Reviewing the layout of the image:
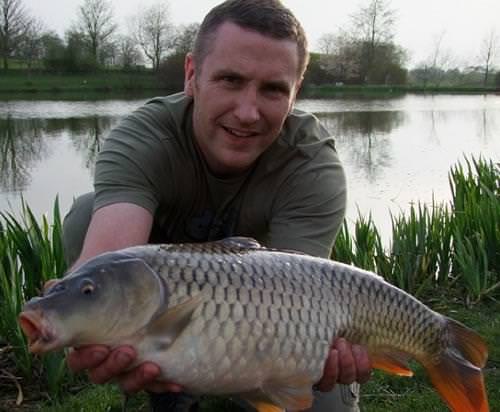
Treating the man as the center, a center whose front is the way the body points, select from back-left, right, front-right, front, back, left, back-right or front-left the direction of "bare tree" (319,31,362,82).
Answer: back

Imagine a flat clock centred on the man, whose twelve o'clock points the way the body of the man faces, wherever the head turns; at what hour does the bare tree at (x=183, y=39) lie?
The bare tree is roughly at 6 o'clock from the man.

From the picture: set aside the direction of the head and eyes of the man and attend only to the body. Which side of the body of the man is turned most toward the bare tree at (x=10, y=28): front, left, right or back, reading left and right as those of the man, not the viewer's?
back

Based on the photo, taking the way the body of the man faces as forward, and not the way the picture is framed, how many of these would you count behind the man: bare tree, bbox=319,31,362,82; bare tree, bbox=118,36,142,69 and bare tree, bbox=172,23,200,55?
3

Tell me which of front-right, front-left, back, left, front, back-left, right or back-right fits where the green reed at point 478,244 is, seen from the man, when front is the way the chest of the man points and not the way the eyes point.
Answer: back-left

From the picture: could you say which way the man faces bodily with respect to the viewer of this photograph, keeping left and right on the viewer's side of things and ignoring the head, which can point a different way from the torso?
facing the viewer

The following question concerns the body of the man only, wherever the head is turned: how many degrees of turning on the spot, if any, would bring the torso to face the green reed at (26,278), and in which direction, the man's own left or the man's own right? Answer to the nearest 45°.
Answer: approximately 135° to the man's own right

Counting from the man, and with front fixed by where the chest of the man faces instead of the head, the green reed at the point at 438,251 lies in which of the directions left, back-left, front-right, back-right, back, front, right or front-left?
back-left

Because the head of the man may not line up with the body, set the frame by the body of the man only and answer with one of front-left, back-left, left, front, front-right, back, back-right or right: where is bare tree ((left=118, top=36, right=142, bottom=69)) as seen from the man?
back
